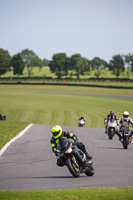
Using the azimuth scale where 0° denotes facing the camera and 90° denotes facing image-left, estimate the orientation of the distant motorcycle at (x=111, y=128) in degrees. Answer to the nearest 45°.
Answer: approximately 0°

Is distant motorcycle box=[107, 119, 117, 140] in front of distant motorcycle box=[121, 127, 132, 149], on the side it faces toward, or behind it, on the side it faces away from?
behind

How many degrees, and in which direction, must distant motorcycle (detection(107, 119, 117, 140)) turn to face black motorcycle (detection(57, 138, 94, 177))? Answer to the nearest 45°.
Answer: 0° — it already faces it

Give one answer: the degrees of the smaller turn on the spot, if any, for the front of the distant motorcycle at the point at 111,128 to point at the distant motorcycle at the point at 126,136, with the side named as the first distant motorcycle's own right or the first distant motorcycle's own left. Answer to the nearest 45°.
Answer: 0° — it already faces it

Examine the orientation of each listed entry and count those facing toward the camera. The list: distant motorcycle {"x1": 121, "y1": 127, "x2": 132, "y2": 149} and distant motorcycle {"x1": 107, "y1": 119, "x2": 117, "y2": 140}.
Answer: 2

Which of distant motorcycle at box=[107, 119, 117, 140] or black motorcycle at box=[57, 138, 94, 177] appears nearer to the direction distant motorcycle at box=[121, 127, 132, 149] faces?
the black motorcycle
